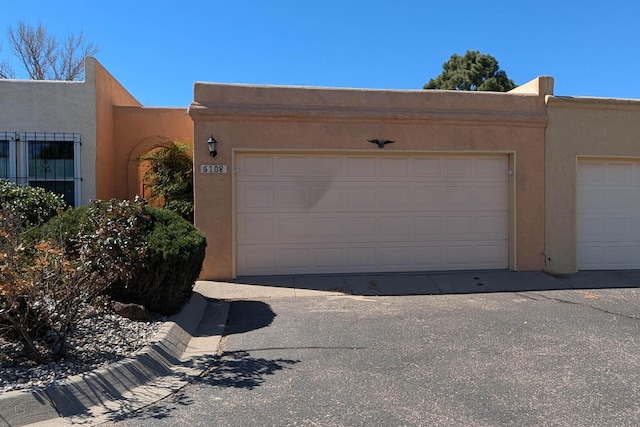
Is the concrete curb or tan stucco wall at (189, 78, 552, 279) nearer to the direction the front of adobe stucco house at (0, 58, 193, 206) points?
the concrete curb

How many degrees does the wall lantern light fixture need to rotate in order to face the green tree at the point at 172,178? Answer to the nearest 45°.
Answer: approximately 135° to its right

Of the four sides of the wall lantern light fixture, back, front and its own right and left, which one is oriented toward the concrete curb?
front

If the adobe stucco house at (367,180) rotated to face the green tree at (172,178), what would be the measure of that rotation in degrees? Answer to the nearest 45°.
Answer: approximately 90° to its right

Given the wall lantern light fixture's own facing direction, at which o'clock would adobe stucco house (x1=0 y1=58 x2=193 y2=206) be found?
The adobe stucco house is roughly at 4 o'clock from the wall lantern light fixture.

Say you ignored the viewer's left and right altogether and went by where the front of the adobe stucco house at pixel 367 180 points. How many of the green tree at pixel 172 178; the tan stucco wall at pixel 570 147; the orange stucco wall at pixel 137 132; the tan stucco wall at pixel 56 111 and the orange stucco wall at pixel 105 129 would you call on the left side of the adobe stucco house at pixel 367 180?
1

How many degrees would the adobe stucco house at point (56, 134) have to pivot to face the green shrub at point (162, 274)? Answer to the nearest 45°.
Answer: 0° — it already faces it

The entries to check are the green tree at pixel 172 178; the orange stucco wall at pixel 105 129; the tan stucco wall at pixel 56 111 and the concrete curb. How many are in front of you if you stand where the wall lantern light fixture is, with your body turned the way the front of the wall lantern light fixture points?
1

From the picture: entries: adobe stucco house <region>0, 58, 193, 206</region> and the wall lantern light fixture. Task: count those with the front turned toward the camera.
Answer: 2

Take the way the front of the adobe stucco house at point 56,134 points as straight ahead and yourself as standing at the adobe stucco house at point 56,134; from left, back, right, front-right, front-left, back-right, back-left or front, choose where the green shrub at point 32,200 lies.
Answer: front

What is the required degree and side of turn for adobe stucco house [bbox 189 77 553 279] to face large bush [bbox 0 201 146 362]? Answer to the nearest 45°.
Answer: approximately 45° to its right

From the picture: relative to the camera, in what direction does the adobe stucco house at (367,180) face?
facing the viewer

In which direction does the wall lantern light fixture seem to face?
toward the camera
